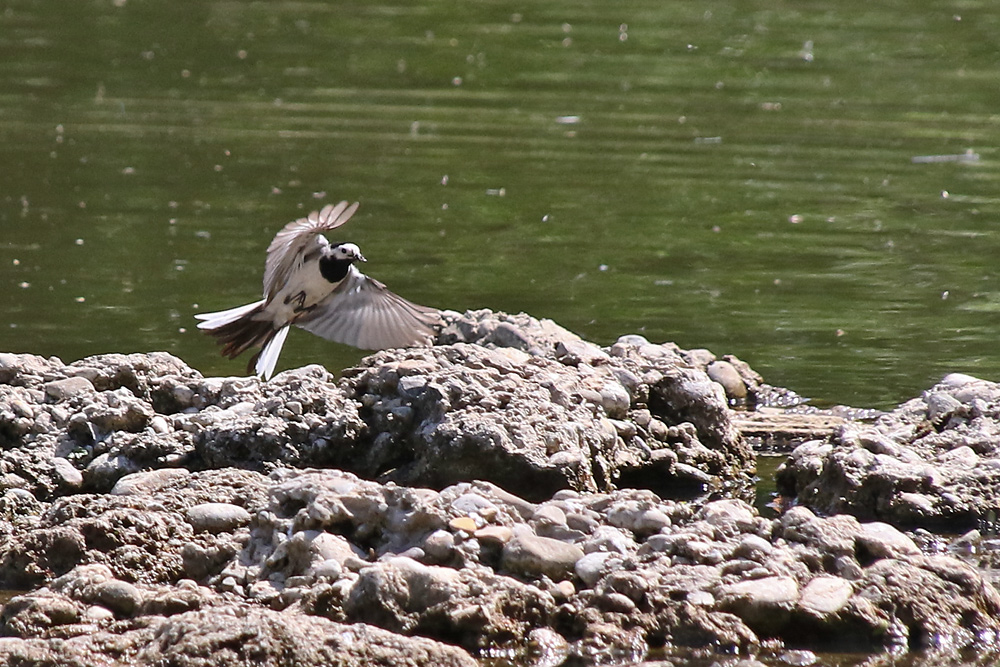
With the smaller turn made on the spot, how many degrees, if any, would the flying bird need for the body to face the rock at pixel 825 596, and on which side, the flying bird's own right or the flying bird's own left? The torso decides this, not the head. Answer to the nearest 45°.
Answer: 0° — it already faces it

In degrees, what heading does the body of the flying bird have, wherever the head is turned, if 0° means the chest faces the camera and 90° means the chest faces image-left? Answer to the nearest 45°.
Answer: approximately 315°

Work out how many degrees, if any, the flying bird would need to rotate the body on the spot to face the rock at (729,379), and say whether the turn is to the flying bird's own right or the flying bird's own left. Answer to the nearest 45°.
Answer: approximately 45° to the flying bird's own left

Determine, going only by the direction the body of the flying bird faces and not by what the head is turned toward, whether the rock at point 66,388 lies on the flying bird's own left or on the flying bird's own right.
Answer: on the flying bird's own right

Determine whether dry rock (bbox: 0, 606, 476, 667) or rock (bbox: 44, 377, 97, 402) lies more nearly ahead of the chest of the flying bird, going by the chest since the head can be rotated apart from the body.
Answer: the dry rock

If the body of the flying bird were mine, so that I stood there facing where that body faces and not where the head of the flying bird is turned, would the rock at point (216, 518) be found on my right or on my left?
on my right

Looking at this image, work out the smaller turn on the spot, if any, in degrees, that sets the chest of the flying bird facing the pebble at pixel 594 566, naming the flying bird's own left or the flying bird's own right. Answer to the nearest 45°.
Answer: approximately 45° to the flying bird's own right

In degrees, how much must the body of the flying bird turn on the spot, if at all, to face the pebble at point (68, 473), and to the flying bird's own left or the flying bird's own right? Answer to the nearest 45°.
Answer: approximately 90° to the flying bird's own right
